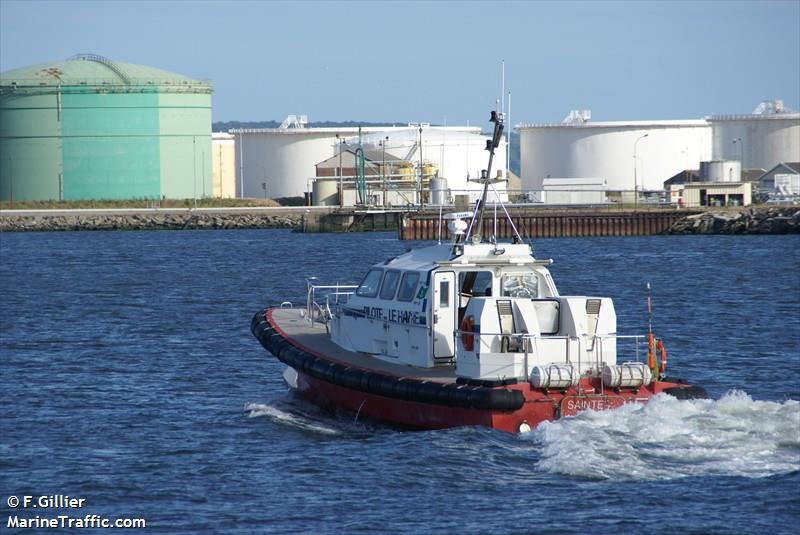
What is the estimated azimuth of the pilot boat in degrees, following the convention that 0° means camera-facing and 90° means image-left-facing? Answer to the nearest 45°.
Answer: approximately 135°
